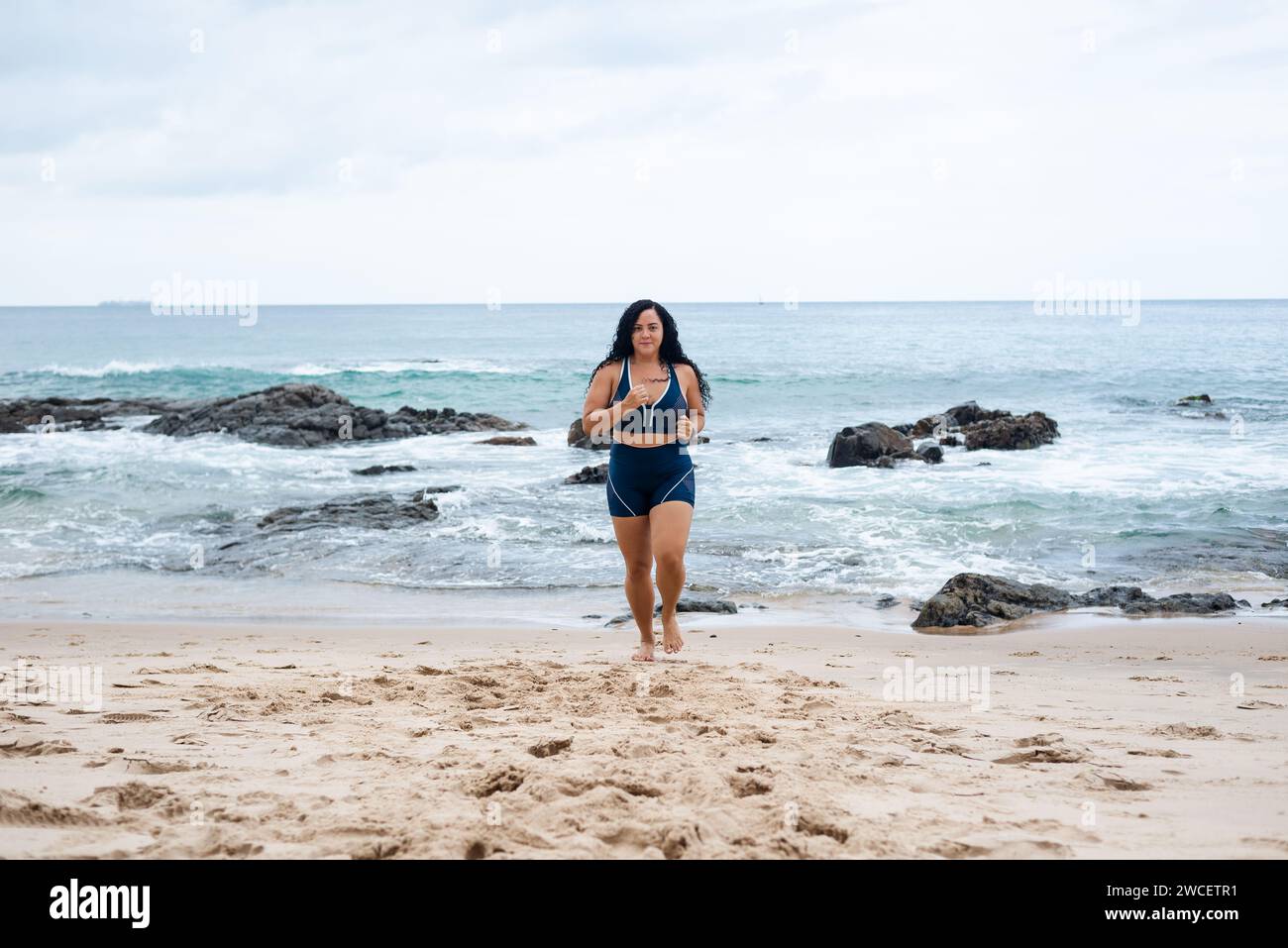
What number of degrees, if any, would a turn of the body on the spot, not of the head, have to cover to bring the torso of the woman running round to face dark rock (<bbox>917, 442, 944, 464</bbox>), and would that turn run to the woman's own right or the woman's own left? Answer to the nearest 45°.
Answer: approximately 180°

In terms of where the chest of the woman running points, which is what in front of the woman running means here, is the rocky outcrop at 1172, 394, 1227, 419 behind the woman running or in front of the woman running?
behind

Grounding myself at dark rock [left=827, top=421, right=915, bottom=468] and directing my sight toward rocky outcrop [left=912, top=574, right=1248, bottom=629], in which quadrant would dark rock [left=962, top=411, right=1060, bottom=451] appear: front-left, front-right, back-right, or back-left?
back-left

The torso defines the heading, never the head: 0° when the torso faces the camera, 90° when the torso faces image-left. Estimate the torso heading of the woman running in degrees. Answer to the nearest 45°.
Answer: approximately 0°

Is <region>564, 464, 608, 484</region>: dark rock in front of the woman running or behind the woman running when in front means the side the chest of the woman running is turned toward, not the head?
behind

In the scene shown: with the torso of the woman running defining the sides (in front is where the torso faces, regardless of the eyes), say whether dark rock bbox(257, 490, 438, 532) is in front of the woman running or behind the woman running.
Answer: behind

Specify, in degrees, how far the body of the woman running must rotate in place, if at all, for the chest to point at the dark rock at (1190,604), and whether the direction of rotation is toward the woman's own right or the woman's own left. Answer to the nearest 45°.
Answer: approximately 135° to the woman's own left

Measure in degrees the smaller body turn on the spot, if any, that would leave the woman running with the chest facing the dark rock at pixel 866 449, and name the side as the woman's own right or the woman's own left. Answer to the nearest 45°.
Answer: approximately 180°

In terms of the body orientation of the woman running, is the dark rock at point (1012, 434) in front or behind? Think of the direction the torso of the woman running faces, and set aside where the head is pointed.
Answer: behind

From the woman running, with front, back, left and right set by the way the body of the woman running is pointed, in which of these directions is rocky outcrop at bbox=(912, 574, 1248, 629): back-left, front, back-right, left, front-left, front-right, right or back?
back-left
